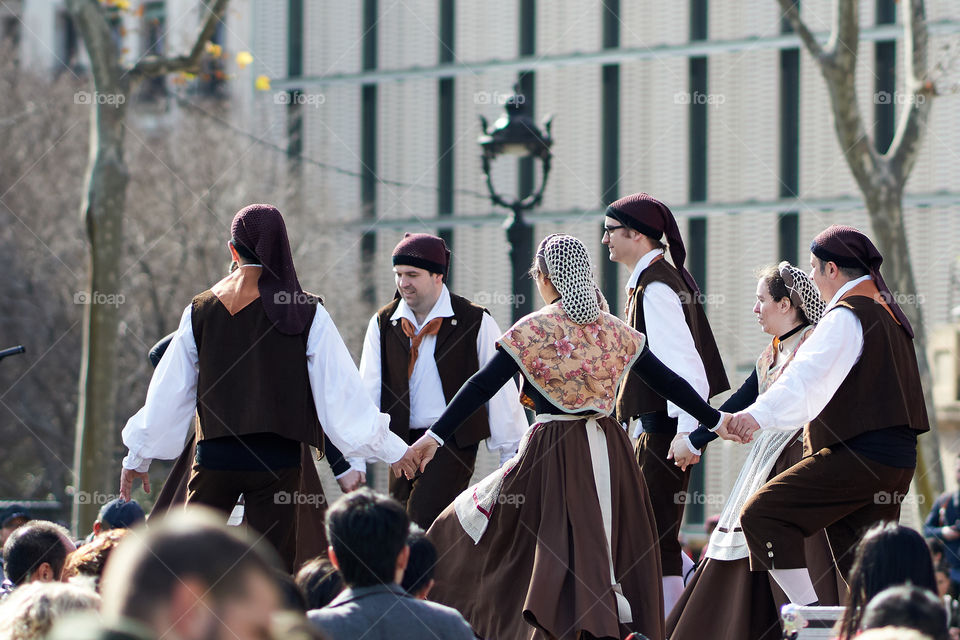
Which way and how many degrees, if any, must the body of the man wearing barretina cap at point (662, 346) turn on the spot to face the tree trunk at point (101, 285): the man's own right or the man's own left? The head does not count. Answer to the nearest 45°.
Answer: approximately 45° to the man's own right

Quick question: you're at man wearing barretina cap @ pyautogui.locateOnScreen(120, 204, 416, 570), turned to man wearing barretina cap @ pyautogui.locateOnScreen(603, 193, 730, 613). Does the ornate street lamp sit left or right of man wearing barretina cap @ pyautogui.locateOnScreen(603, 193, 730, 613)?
left

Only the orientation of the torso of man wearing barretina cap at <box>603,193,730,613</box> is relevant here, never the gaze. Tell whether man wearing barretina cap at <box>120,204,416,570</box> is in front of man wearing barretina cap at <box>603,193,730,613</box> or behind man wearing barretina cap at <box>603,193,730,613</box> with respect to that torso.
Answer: in front

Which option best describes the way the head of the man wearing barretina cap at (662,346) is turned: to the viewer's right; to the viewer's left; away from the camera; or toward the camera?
to the viewer's left

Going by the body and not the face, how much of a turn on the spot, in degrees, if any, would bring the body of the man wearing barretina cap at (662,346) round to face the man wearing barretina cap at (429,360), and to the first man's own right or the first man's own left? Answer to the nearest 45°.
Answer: approximately 45° to the first man's own right

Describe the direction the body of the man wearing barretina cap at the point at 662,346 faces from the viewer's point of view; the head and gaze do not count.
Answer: to the viewer's left

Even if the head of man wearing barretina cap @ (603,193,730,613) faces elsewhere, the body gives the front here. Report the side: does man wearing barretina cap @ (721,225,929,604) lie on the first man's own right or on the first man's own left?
on the first man's own left

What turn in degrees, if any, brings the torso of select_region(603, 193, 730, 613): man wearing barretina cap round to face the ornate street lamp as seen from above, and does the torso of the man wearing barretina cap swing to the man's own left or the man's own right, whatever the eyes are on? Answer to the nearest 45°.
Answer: approximately 90° to the man's own right
